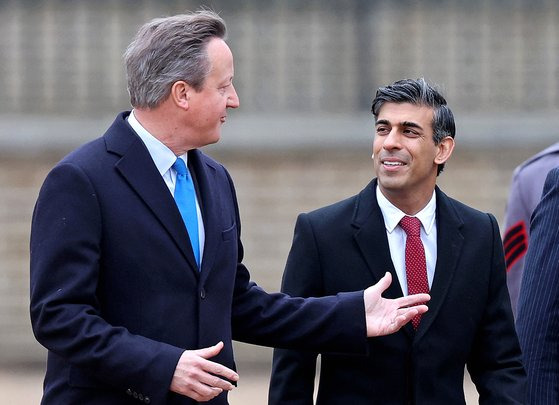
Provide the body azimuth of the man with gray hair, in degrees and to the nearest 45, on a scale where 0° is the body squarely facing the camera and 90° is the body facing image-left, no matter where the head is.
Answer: approximately 315°

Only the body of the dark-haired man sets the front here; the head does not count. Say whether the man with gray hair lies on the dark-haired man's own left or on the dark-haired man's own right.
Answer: on the dark-haired man's own right

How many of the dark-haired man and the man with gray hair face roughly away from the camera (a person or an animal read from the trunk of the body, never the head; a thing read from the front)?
0

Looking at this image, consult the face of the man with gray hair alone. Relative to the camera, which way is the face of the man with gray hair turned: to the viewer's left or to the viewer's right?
to the viewer's right

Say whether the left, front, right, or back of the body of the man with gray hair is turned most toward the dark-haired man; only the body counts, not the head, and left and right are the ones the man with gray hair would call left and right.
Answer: left

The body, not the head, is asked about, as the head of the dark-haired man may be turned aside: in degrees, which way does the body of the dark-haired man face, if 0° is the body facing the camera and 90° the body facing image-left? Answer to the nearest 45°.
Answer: approximately 0°
